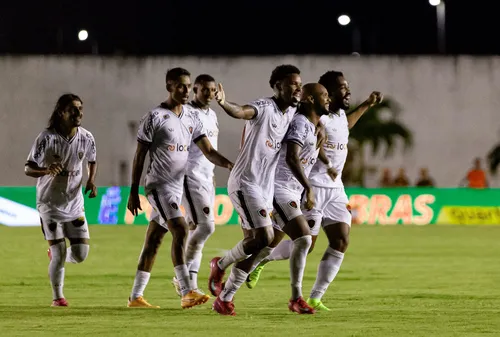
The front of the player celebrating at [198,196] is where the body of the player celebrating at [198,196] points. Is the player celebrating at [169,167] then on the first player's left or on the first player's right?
on the first player's right

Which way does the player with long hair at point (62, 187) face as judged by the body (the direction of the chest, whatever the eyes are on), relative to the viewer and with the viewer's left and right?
facing the viewer and to the right of the viewer

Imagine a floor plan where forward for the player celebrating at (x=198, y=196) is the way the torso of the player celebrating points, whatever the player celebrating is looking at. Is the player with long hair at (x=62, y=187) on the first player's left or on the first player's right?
on the first player's right

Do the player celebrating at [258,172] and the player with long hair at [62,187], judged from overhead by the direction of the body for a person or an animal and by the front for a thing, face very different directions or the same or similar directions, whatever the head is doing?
same or similar directions

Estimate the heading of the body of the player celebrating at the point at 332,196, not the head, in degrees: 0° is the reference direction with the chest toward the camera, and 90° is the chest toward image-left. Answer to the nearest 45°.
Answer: approximately 315°

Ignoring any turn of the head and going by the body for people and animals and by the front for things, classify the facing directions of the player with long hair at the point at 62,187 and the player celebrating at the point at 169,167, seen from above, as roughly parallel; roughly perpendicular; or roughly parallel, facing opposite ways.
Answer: roughly parallel

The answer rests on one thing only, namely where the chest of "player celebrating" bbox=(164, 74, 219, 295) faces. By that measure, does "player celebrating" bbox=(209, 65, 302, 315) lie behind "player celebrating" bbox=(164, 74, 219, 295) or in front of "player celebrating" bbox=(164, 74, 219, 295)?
in front

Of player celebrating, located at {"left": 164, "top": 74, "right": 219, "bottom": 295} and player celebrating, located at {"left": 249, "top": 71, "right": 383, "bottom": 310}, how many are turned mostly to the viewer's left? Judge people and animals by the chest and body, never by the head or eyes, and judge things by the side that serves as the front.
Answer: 0

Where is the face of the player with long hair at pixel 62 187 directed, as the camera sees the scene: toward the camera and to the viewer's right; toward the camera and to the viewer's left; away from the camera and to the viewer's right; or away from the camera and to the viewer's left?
toward the camera and to the viewer's right

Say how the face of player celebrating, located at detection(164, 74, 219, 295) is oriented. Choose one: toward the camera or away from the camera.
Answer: toward the camera
